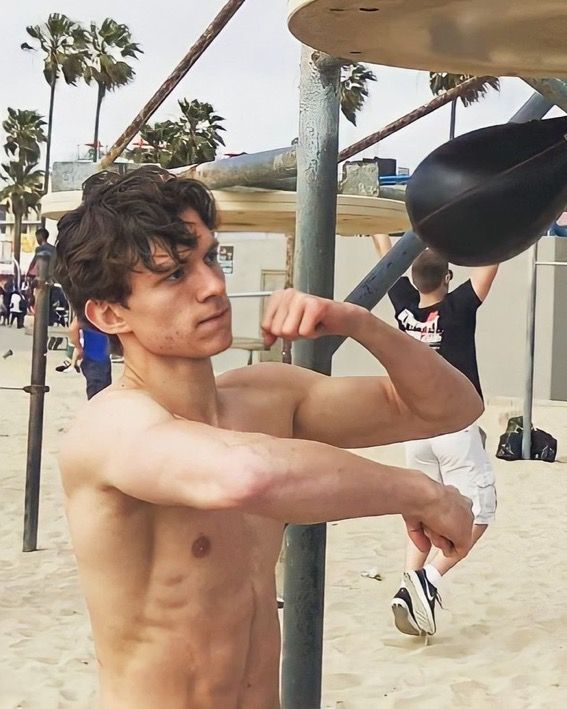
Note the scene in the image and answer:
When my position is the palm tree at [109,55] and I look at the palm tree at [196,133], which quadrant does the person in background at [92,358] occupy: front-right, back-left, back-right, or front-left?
back-right

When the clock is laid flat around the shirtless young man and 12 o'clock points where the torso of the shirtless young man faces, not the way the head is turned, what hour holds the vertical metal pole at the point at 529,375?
The vertical metal pole is roughly at 8 o'clock from the shirtless young man.

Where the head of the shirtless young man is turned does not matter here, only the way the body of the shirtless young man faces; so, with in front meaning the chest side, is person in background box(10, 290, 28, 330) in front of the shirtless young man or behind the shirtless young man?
behind

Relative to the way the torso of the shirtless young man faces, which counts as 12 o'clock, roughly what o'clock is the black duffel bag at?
The black duffel bag is roughly at 8 o'clock from the shirtless young man.

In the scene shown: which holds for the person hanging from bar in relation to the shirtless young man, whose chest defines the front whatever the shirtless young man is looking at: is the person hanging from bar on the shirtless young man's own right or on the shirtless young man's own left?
on the shirtless young man's own left

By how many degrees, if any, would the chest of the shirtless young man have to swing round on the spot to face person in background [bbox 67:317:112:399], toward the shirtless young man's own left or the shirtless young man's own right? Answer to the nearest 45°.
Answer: approximately 135° to the shirtless young man's own left

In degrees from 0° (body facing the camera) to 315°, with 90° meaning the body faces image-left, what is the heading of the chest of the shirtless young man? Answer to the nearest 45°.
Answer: approximately 315°

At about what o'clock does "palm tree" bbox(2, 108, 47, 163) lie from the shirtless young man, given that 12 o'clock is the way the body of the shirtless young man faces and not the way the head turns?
The palm tree is roughly at 7 o'clock from the shirtless young man.
